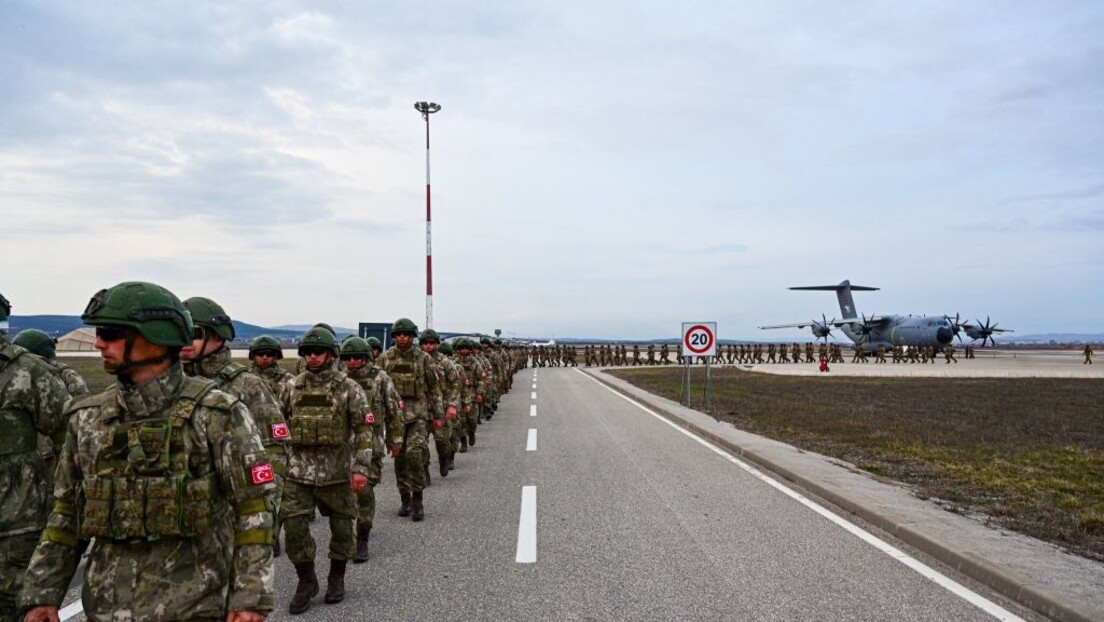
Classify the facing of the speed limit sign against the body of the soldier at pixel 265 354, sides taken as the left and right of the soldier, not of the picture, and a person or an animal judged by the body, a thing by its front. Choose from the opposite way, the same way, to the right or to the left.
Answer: the same way

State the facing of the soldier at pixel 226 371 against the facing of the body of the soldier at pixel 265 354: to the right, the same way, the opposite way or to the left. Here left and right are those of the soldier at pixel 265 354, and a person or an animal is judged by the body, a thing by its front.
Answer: the same way

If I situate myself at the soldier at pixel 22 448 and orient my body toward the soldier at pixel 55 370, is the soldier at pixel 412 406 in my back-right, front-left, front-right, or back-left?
front-right

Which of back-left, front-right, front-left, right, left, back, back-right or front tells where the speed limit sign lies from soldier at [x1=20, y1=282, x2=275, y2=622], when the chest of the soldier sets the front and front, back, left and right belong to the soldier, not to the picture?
back

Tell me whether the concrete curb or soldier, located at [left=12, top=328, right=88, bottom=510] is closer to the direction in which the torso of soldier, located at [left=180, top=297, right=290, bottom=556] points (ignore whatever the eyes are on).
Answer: the soldier

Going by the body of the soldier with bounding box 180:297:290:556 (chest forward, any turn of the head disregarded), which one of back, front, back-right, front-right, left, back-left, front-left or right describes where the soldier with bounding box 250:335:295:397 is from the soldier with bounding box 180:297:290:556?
back-right

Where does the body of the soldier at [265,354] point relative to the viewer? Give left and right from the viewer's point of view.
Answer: facing the viewer and to the left of the viewer

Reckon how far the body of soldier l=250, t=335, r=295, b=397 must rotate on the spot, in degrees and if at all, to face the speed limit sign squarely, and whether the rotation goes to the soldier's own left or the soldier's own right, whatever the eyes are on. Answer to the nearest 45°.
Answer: approximately 180°

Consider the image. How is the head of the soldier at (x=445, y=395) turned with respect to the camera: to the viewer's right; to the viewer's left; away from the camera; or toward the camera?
toward the camera

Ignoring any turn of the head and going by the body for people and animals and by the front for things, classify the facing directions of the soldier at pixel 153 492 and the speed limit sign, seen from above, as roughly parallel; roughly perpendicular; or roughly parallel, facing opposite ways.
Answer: roughly parallel

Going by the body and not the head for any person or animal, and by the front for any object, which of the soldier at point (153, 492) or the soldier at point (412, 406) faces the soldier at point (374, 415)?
the soldier at point (412, 406)

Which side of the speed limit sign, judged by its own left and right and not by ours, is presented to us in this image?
front

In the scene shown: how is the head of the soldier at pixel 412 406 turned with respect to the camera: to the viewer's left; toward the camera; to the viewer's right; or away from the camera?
toward the camera

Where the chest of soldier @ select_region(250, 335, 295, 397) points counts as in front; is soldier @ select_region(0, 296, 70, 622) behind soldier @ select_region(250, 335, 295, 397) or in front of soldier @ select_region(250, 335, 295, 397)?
in front

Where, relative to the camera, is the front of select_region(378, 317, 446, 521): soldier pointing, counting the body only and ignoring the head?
toward the camera

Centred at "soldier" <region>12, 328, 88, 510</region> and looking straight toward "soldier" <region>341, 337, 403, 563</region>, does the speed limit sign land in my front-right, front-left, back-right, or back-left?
front-left

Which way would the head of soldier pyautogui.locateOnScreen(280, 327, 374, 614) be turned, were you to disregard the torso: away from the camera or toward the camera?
toward the camera

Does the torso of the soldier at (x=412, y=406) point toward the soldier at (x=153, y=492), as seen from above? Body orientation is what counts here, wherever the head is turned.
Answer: yes

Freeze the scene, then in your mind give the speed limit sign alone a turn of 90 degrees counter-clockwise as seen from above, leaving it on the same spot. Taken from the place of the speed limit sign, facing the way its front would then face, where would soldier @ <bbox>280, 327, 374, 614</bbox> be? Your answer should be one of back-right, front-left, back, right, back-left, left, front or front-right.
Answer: right
